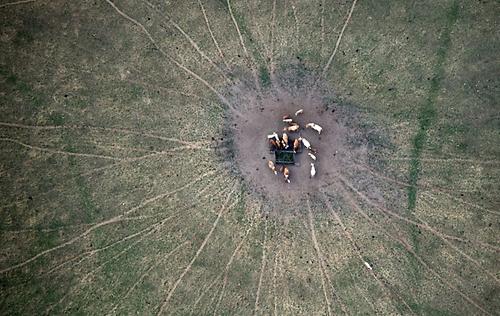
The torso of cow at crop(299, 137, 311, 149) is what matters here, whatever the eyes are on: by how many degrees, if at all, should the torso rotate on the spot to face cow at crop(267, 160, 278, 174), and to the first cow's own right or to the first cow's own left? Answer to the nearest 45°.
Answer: approximately 45° to the first cow's own left
